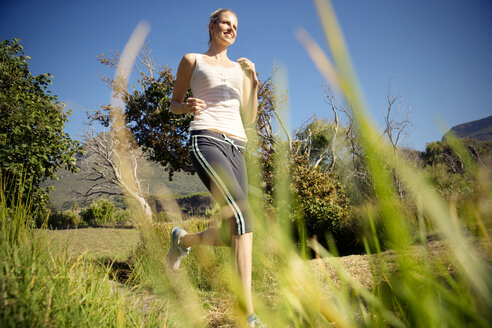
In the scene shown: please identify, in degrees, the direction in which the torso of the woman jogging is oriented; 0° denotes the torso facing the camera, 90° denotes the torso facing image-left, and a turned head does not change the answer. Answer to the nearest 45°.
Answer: approximately 315°

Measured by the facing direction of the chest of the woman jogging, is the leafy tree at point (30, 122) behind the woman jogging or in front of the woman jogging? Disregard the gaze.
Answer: behind

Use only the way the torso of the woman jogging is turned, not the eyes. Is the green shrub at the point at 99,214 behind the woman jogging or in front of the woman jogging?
behind

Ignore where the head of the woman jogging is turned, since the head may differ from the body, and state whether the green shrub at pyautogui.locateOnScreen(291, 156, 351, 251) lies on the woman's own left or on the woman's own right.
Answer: on the woman's own left
